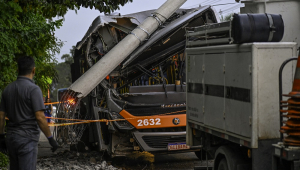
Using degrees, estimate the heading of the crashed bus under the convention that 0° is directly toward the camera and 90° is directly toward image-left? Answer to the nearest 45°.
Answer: approximately 0°

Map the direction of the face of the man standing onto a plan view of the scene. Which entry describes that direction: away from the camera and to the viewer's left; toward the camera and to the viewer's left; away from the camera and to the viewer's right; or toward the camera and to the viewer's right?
away from the camera and to the viewer's right

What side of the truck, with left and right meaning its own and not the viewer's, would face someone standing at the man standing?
left

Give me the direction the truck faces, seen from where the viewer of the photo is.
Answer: facing away from the viewer and to the left of the viewer

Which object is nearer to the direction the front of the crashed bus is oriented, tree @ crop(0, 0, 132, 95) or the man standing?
the man standing

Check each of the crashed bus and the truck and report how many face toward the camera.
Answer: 1
